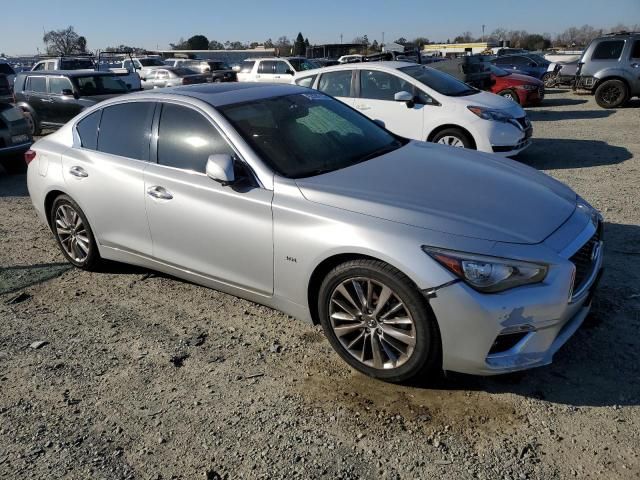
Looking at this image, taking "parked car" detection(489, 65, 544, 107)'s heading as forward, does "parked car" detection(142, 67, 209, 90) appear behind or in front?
behind

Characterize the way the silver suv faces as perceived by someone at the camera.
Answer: facing to the right of the viewer

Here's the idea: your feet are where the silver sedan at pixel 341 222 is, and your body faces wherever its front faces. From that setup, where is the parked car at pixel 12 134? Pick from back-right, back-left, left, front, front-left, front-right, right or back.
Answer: back

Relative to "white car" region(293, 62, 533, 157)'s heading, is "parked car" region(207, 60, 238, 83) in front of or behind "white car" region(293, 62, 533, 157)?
behind

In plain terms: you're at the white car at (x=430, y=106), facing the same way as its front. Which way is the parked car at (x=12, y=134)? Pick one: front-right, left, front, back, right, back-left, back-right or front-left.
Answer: back-right

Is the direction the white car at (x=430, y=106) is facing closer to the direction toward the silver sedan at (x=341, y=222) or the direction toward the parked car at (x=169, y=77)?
the silver sedan
